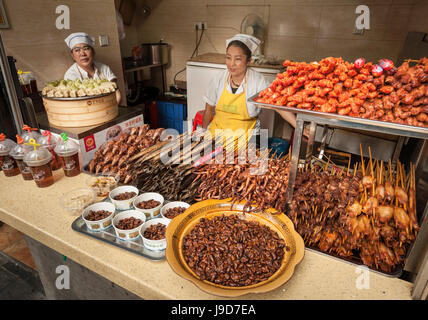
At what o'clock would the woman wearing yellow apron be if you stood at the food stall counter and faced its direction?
The woman wearing yellow apron is roughly at 5 o'clock from the food stall counter.

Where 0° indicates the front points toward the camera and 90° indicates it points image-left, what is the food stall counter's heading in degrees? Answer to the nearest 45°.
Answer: approximately 45°

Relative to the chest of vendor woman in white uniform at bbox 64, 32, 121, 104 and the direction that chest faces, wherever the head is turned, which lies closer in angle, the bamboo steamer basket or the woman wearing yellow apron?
the bamboo steamer basket

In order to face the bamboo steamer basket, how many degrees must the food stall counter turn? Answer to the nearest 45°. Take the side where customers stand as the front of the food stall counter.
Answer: approximately 90° to its right

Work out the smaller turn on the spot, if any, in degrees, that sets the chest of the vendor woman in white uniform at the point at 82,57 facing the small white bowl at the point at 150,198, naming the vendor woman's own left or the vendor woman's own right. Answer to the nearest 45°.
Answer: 0° — they already face it

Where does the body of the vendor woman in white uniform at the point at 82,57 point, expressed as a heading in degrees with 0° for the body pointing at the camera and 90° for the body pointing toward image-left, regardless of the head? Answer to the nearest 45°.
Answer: approximately 0°
